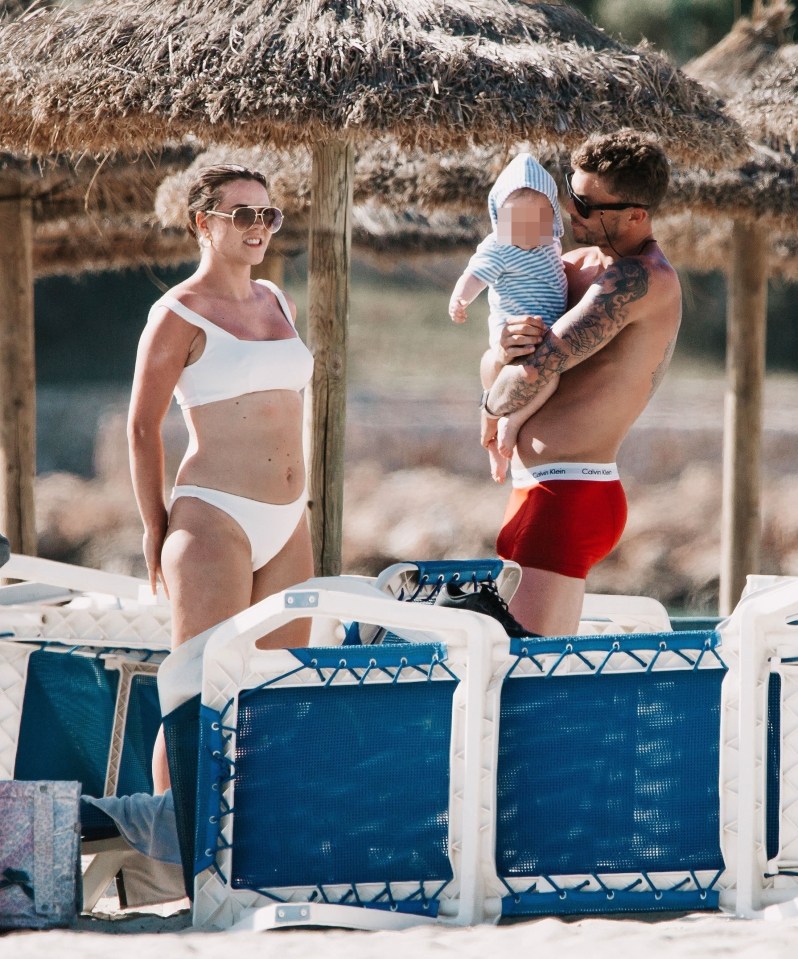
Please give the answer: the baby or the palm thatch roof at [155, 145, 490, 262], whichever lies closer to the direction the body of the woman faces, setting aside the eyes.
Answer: the baby

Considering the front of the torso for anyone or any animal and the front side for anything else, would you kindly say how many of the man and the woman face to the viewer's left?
1

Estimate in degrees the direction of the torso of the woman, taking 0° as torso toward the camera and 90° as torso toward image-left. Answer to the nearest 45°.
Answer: approximately 315°

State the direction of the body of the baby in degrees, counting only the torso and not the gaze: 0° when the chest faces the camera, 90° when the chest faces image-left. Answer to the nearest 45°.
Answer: approximately 0°

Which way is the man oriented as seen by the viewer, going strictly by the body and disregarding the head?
to the viewer's left

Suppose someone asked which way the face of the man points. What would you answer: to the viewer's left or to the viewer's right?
to the viewer's left
